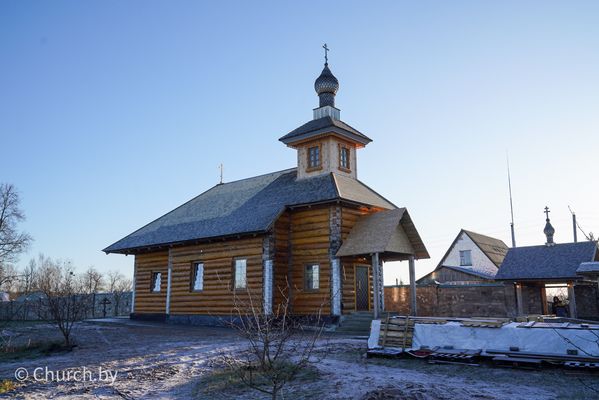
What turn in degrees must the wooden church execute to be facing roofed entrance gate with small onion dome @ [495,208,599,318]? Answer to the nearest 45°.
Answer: approximately 45° to its left

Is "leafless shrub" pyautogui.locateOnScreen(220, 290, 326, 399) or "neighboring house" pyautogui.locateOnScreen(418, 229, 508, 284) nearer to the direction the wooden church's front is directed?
the leafless shrub

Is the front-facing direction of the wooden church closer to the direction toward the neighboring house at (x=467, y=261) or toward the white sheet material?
the white sheet material

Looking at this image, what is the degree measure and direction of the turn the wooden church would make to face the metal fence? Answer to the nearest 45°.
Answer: approximately 180°

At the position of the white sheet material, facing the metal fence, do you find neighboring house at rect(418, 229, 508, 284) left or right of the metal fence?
right

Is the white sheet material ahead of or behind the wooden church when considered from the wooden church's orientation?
ahead

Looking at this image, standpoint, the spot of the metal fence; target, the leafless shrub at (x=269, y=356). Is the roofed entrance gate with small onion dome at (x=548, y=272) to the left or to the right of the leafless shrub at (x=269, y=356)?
left

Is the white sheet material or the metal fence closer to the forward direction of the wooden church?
the white sheet material

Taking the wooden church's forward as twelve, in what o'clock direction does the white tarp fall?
The white tarp is roughly at 1 o'clock from the wooden church.

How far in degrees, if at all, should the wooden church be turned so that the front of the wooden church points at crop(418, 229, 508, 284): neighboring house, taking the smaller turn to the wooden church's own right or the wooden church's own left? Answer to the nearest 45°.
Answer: approximately 90° to the wooden church's own left

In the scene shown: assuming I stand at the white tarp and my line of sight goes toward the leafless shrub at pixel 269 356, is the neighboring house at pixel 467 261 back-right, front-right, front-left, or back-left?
back-right

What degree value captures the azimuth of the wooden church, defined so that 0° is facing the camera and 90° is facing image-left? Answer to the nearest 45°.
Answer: approximately 315°
